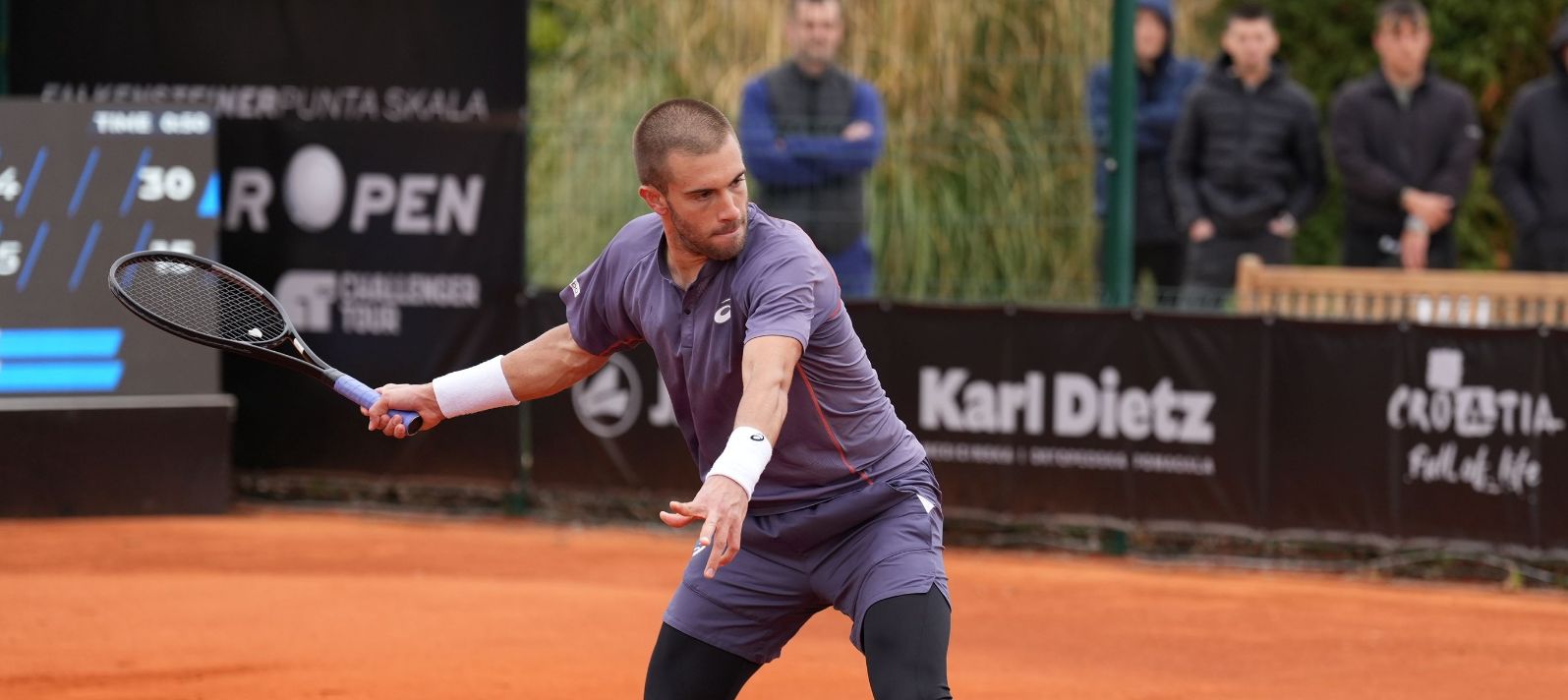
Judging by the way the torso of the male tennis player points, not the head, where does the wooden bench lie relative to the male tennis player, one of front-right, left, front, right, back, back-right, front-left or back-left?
back

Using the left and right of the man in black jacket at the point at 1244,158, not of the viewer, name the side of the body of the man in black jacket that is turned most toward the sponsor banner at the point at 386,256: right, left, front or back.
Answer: right

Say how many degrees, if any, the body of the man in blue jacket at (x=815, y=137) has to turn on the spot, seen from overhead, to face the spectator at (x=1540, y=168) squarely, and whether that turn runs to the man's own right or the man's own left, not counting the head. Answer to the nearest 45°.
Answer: approximately 90° to the man's own left

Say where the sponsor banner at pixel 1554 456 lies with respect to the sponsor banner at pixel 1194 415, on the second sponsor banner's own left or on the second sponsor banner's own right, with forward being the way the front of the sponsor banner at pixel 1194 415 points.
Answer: on the second sponsor banner's own left

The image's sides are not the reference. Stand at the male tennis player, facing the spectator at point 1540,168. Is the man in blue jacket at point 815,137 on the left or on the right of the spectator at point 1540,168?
left

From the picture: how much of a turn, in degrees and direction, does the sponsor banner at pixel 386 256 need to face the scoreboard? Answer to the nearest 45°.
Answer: approximately 90° to its right

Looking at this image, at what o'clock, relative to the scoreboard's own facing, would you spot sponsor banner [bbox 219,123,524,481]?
The sponsor banner is roughly at 9 o'clock from the scoreboard.

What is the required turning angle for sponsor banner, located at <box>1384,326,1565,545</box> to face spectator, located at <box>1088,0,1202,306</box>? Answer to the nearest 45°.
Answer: approximately 135° to its right

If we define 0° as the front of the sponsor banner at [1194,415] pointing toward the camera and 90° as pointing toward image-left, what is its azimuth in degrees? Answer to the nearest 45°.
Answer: approximately 0°
